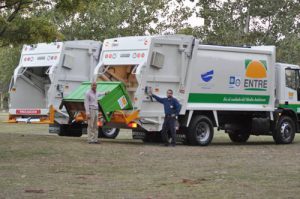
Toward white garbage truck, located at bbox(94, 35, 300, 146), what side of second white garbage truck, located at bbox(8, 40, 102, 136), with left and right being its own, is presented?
right

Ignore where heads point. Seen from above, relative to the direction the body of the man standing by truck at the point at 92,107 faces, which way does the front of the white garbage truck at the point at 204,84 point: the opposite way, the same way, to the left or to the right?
to the left

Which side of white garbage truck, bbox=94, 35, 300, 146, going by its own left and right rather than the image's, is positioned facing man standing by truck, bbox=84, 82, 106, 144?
back

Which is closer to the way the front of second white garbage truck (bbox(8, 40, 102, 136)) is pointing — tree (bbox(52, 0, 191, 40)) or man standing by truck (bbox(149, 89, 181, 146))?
the tree

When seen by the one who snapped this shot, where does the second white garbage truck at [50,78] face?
facing away from the viewer and to the right of the viewer

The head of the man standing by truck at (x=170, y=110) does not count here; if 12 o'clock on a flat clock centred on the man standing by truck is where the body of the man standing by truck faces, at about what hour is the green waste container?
The green waste container is roughly at 3 o'clock from the man standing by truck.

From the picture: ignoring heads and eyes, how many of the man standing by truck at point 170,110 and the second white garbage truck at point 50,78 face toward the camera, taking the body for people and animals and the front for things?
1

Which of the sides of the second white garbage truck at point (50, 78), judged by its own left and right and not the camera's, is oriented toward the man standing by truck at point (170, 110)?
right

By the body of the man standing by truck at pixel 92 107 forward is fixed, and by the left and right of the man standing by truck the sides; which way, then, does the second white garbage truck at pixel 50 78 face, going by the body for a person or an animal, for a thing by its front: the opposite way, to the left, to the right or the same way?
to the left

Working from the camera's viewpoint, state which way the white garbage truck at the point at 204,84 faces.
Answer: facing away from the viewer and to the right of the viewer

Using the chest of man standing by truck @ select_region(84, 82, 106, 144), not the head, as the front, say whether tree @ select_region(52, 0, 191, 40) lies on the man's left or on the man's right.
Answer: on the man's left

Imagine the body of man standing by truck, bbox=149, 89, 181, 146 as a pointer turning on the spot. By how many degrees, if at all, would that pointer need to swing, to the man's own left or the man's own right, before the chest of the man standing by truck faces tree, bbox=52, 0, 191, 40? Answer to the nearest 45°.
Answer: approximately 180°
